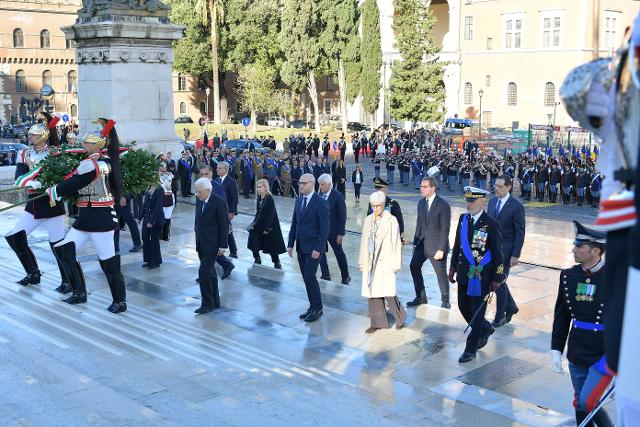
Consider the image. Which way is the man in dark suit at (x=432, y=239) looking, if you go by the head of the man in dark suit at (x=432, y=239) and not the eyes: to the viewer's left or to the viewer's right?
to the viewer's left

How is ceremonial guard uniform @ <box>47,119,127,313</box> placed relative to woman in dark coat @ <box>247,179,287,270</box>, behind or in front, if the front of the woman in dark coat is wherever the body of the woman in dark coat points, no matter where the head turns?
in front

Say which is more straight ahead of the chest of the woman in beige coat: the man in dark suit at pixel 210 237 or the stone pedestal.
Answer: the man in dark suit

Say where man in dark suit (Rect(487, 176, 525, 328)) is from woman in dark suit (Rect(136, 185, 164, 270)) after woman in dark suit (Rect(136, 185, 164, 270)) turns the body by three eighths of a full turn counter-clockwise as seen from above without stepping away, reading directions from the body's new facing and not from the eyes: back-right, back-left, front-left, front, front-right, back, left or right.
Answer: front-right

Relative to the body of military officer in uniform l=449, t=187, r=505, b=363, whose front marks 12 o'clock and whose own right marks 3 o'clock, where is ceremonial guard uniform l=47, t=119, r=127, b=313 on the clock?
The ceremonial guard uniform is roughly at 2 o'clock from the military officer in uniform.

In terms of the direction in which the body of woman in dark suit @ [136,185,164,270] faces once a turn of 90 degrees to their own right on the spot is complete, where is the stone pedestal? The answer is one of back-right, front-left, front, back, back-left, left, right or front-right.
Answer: front-right

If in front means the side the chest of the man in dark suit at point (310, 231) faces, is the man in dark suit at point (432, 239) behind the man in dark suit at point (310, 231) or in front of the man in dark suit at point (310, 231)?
behind

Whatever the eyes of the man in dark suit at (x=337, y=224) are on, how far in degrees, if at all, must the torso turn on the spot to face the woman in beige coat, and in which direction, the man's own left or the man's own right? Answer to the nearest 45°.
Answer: approximately 45° to the man's own left

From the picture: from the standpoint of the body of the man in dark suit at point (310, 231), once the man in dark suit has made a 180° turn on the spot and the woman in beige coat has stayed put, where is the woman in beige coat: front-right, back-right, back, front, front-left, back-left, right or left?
right
